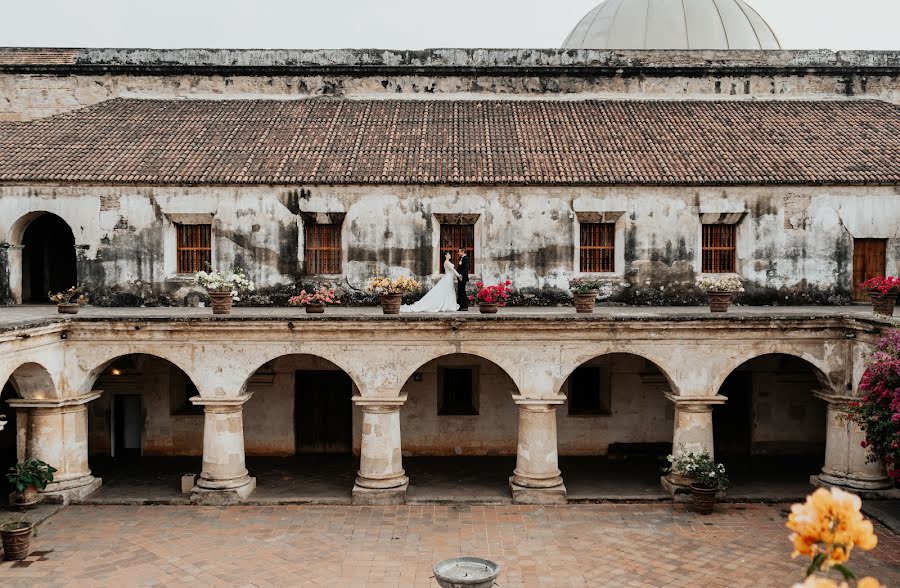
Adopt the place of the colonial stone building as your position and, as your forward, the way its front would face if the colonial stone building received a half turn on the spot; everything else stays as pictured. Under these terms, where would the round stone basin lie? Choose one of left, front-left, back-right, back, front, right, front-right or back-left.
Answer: back

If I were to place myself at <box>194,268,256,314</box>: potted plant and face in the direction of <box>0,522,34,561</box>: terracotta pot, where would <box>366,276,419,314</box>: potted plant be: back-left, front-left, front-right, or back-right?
back-left

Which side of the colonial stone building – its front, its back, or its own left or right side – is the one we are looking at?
front

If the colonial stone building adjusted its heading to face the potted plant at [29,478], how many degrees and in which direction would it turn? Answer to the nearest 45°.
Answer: approximately 90° to its right

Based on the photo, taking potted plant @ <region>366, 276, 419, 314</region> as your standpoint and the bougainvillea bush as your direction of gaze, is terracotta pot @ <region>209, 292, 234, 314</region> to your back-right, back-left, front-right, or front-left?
back-right

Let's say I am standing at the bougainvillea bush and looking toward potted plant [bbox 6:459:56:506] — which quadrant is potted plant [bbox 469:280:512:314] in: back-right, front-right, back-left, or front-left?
front-right
